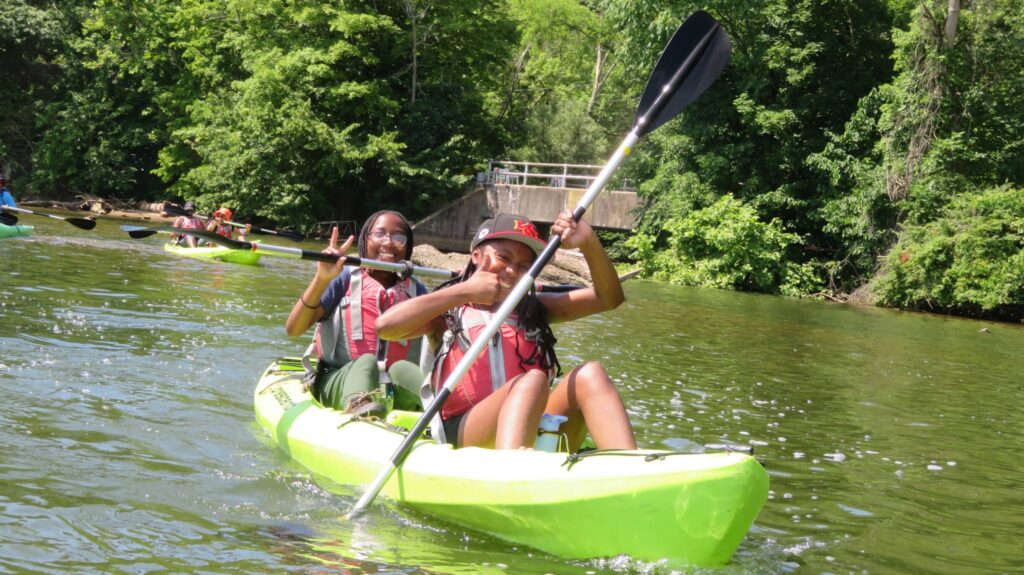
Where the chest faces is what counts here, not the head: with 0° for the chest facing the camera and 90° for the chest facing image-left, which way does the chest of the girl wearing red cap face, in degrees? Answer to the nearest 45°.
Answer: approximately 315°

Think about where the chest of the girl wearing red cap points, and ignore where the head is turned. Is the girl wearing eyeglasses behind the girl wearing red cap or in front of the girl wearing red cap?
behind

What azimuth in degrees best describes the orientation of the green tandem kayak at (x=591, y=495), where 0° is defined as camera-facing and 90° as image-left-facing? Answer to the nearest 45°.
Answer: approximately 315°

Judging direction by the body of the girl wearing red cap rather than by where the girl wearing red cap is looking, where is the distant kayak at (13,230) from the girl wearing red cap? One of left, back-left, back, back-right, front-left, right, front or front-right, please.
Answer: back

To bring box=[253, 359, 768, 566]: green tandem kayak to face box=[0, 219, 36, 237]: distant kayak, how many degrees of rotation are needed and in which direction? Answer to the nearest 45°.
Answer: approximately 180°
